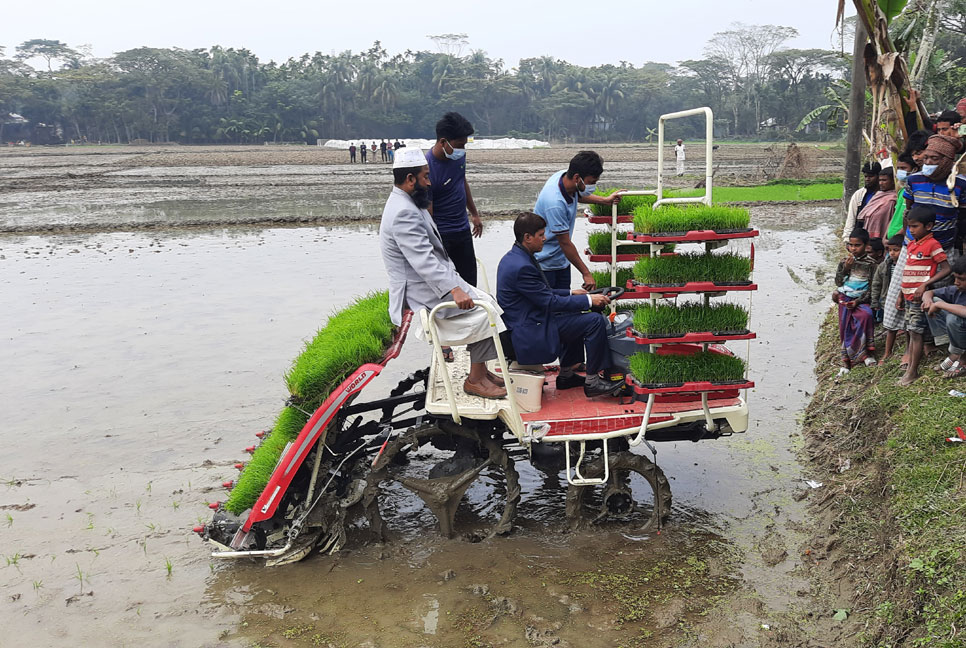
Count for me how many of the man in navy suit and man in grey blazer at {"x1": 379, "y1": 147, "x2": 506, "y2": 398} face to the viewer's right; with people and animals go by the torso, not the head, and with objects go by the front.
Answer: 2

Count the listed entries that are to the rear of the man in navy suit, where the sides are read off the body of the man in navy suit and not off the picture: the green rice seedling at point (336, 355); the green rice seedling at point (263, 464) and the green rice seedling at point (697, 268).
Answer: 2

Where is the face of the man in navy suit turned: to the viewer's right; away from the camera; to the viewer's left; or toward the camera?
to the viewer's right

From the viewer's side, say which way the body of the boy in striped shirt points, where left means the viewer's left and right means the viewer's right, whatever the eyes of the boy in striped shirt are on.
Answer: facing the viewer and to the left of the viewer

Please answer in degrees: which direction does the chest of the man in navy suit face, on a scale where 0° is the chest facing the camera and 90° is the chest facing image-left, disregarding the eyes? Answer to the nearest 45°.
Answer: approximately 270°

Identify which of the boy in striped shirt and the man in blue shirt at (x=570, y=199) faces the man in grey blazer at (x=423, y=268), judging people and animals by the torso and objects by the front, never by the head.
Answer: the boy in striped shirt

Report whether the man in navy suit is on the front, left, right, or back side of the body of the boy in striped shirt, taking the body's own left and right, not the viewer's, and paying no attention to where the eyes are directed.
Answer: front

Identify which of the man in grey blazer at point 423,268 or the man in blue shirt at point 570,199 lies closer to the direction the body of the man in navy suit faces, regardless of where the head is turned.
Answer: the man in blue shirt

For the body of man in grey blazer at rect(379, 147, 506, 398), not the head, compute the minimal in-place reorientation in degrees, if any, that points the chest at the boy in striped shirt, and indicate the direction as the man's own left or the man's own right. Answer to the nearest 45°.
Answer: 0° — they already face them

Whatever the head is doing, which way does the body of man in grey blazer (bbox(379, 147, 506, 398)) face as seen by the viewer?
to the viewer's right

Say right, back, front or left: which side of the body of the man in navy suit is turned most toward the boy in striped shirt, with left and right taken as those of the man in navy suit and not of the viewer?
front
